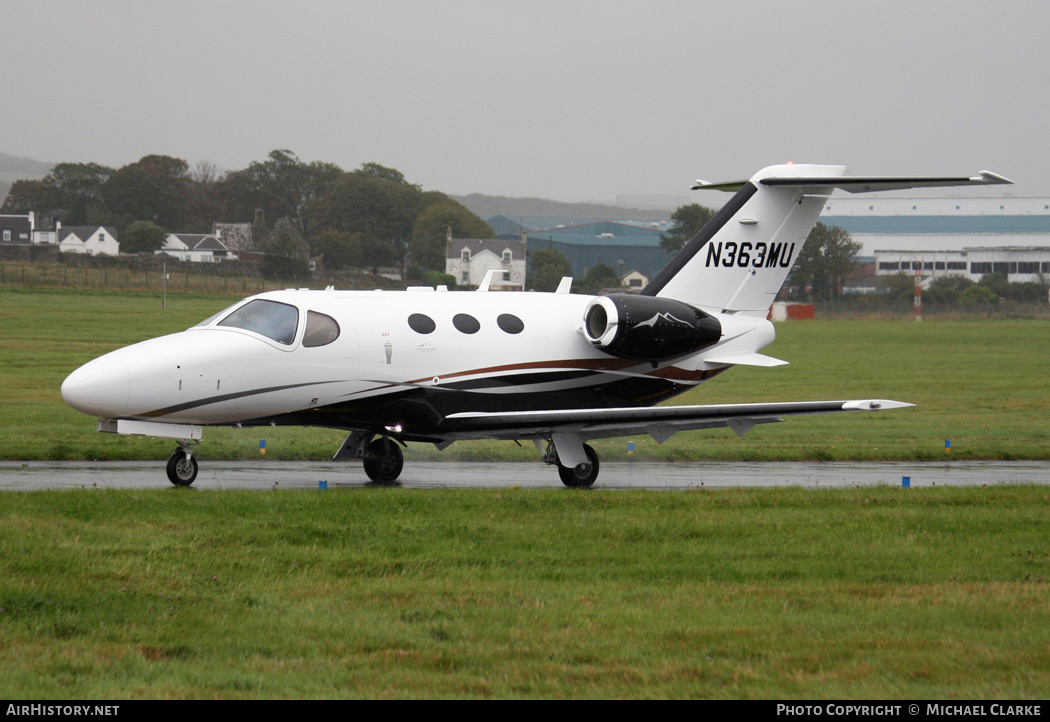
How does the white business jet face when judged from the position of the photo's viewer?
facing the viewer and to the left of the viewer
